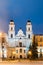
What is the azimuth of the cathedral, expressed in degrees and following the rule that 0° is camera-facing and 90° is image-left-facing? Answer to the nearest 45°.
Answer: approximately 0°
